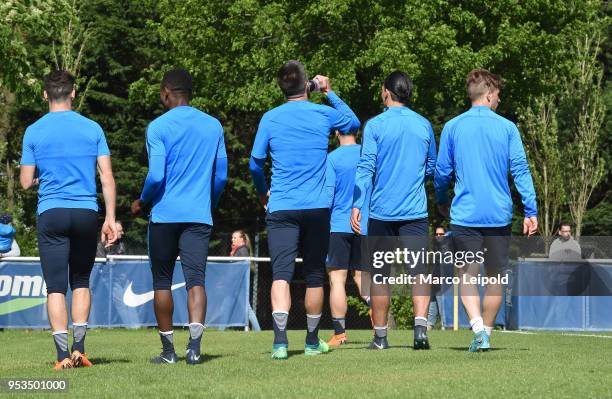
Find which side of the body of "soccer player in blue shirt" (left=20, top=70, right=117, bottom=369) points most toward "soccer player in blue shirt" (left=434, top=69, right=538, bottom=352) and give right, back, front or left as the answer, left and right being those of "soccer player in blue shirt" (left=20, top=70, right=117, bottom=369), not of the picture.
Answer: right

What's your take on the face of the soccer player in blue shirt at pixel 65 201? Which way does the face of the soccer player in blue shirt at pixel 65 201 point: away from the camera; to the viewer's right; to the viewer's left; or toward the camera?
away from the camera

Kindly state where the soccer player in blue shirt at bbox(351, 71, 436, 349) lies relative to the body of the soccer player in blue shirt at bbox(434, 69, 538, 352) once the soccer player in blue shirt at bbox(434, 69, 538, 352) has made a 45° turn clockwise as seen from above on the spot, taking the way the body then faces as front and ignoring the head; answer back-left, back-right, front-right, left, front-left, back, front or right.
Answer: back-left

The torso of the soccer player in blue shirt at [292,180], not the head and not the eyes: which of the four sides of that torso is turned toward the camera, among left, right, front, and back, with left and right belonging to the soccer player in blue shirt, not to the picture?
back

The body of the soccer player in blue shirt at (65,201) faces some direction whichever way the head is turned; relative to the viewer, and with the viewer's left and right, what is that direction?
facing away from the viewer

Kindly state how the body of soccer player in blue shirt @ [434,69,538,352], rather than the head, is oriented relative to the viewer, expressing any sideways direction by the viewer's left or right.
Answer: facing away from the viewer

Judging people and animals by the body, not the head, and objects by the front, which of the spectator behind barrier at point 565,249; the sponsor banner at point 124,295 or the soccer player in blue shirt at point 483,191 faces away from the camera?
the soccer player in blue shirt

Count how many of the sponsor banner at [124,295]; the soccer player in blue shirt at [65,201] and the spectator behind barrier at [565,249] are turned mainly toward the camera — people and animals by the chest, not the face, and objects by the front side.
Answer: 2

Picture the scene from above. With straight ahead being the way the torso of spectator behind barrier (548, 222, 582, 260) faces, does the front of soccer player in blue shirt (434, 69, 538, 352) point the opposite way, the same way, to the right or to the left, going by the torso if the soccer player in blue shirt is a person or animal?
the opposite way

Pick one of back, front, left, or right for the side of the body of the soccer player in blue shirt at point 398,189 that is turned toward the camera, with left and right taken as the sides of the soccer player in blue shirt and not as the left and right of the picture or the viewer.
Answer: back

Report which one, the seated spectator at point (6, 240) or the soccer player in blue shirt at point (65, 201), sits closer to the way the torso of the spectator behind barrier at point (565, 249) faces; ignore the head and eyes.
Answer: the soccer player in blue shirt

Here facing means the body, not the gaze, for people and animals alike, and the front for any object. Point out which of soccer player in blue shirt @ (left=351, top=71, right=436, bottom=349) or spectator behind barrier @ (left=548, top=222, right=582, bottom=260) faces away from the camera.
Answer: the soccer player in blue shirt
